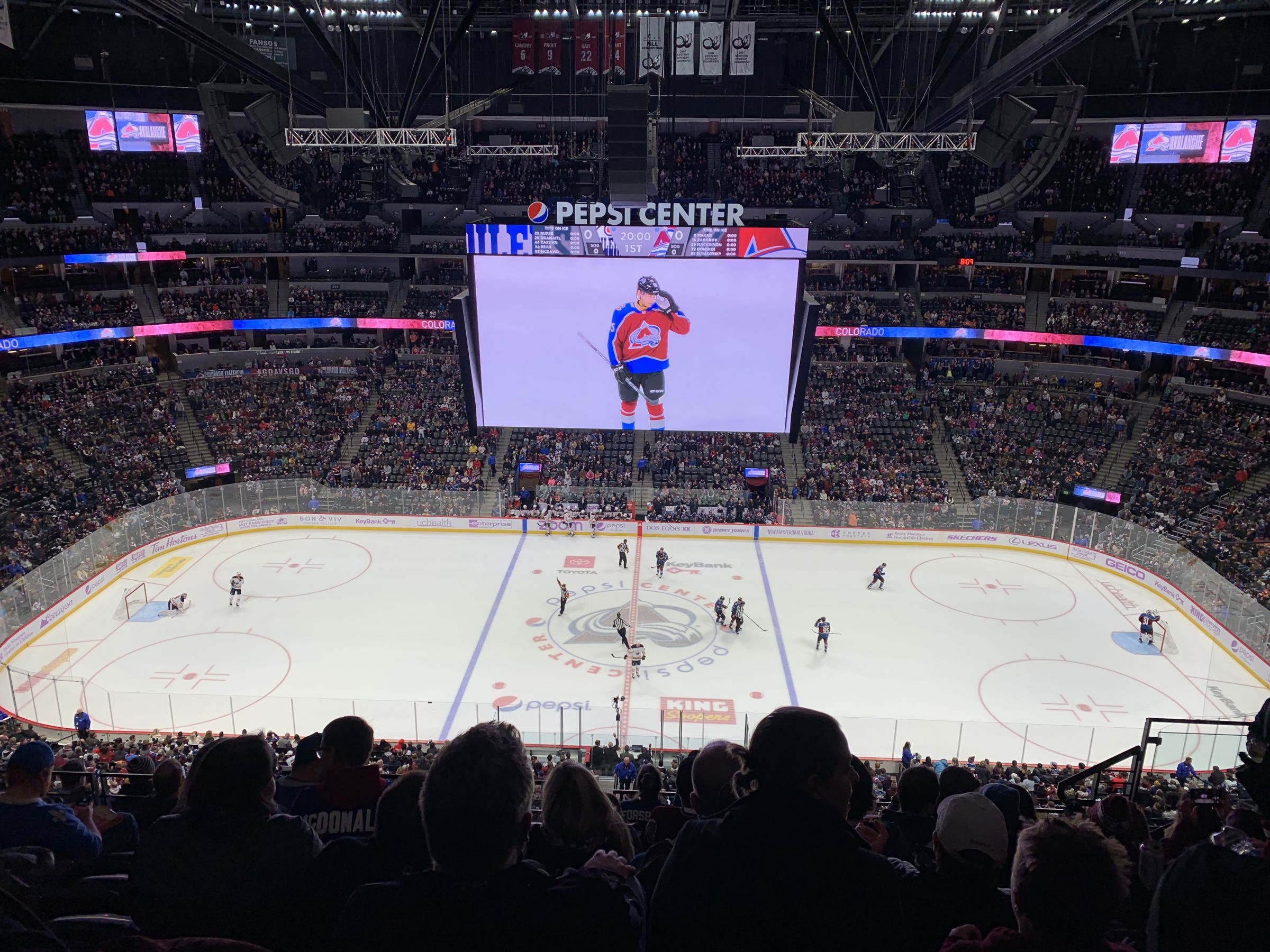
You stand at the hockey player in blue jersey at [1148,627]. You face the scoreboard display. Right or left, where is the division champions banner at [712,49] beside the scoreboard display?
right

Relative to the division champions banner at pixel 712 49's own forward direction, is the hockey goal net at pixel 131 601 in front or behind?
in front

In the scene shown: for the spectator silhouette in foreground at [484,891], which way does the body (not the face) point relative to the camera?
away from the camera

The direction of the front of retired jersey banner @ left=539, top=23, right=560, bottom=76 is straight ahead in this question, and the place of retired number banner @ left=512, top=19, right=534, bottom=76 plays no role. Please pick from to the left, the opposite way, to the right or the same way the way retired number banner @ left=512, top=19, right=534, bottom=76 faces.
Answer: the same way

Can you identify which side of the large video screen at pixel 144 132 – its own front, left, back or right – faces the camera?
front

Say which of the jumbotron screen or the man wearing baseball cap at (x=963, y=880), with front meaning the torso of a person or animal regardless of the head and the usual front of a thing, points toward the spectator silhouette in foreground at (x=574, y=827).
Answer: the jumbotron screen

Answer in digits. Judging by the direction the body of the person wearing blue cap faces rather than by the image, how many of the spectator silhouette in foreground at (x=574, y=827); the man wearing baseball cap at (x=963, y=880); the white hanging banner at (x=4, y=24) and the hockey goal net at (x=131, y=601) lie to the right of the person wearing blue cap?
2

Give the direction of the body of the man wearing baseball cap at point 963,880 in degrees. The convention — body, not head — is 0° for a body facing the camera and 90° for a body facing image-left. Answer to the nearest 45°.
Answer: approximately 180°

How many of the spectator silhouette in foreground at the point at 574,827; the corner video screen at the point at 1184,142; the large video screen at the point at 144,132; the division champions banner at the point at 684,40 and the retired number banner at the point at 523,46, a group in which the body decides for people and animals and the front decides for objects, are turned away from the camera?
1

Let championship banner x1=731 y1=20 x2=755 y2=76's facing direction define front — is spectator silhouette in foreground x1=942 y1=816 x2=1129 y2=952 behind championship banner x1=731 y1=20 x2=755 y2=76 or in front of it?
in front

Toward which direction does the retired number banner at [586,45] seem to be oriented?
toward the camera

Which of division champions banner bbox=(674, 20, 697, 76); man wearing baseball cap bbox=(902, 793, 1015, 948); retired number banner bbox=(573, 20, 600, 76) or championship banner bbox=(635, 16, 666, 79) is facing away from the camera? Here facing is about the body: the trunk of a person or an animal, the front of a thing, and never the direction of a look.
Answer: the man wearing baseball cap

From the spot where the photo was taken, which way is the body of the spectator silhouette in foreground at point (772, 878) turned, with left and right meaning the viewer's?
facing away from the viewer and to the right of the viewer

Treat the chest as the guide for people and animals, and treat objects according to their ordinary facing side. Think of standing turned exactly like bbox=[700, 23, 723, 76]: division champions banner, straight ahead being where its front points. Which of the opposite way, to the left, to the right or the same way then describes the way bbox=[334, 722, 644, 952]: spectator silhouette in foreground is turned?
the opposite way

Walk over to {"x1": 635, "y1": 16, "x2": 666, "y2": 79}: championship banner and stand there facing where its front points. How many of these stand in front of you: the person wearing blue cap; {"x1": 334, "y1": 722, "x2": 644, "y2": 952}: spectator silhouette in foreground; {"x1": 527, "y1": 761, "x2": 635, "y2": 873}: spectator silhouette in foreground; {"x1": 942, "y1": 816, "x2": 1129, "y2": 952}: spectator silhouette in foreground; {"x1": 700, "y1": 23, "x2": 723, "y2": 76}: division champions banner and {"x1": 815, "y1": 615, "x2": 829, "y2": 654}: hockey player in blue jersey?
5

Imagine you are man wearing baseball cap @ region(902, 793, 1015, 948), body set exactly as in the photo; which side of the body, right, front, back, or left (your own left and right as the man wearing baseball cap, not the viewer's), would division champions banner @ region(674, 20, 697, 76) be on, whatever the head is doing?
front

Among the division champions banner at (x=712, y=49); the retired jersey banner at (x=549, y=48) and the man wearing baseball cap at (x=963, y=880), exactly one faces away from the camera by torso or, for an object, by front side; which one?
the man wearing baseball cap

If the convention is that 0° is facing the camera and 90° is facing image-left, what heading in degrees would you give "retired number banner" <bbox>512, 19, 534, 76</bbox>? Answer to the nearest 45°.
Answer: approximately 0°

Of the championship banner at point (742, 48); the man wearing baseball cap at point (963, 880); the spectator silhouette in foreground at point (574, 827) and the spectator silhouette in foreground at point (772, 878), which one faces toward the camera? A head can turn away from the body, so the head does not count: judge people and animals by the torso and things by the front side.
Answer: the championship banner
